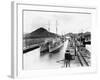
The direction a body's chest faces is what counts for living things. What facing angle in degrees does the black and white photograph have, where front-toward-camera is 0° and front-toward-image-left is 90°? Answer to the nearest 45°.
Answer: approximately 315°
